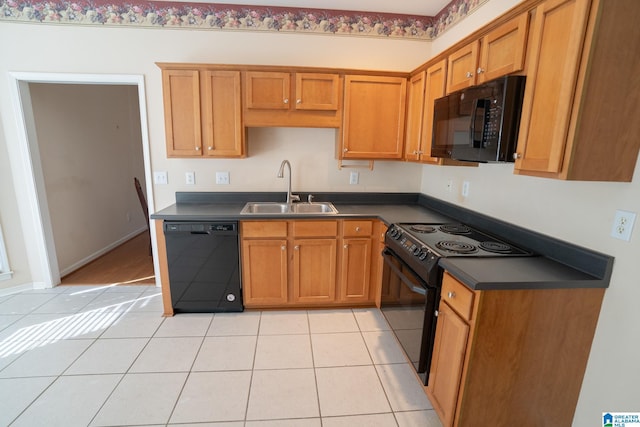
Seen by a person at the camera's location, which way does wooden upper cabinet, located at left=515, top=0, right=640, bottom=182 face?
facing the viewer and to the left of the viewer

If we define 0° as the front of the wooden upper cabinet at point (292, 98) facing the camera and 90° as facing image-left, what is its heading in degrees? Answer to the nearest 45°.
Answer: approximately 0°

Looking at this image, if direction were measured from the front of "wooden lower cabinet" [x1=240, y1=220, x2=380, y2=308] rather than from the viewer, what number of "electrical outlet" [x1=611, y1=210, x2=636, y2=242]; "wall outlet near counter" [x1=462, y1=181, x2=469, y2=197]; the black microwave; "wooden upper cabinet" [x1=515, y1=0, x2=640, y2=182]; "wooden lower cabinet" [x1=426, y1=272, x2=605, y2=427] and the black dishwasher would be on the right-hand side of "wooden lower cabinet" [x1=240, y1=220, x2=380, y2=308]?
1

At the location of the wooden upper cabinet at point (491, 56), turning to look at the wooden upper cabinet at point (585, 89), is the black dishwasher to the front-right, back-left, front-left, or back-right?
back-right

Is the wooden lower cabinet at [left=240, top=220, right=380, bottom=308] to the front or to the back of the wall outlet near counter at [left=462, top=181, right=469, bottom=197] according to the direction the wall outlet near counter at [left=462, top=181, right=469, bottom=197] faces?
to the front

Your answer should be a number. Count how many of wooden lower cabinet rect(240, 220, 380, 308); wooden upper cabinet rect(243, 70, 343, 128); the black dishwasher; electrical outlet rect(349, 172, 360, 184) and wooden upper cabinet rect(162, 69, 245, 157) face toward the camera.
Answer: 5

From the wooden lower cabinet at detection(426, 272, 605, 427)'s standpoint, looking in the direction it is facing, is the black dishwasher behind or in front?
in front

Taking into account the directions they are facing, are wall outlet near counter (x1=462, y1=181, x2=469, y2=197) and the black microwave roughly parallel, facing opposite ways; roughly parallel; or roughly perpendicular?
roughly parallel

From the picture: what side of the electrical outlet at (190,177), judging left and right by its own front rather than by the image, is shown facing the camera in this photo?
front

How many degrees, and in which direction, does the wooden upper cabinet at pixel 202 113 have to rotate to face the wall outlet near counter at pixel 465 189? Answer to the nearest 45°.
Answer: approximately 45° to its left

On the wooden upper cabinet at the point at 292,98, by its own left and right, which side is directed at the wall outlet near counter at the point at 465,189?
left

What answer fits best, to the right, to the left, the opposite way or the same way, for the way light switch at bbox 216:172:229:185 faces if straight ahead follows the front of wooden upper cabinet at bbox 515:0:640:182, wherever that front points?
to the left

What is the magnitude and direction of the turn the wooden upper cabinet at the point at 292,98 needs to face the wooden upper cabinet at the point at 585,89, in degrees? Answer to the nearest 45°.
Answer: approximately 45° to its left

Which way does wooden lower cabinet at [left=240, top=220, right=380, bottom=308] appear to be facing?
toward the camera

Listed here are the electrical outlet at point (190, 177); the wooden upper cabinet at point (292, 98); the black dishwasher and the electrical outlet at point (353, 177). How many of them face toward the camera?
4

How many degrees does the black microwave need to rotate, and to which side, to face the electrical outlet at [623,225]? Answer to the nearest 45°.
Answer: approximately 135° to its left
